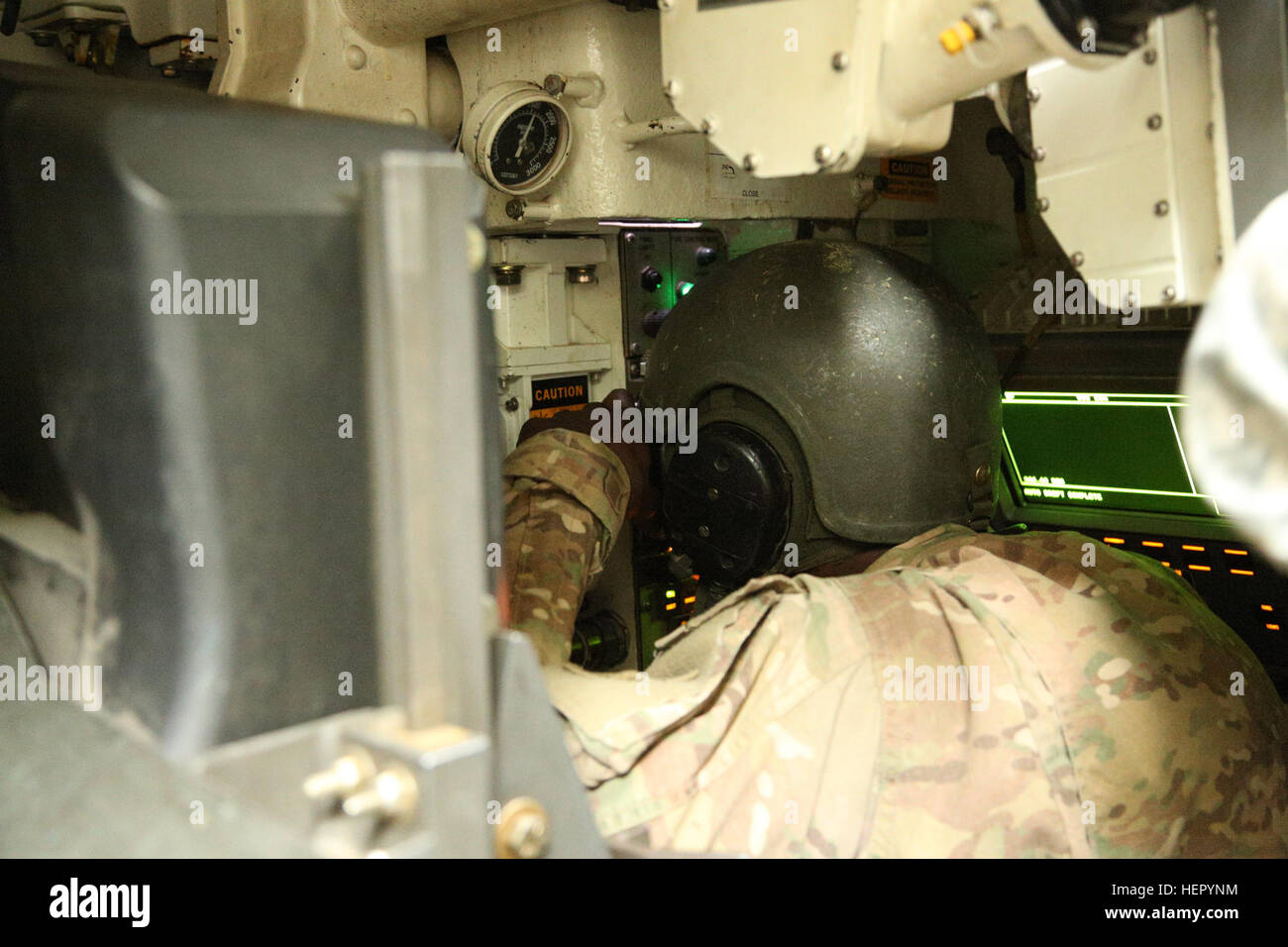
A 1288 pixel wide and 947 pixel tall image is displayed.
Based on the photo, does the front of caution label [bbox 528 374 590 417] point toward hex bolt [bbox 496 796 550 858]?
yes

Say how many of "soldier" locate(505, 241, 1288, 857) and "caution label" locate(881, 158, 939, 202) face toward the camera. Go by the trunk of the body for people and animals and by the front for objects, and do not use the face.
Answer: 1

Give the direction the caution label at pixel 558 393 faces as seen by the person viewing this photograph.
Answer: facing the viewer

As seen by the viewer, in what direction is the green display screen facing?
toward the camera

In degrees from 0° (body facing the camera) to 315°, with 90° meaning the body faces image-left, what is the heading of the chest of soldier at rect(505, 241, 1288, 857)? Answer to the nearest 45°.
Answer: approximately 135°

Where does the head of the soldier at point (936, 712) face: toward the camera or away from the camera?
away from the camera

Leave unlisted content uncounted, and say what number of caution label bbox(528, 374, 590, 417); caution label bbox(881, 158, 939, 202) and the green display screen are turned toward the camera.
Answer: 3

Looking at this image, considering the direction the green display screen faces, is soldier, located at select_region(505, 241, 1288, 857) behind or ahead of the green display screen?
ahead

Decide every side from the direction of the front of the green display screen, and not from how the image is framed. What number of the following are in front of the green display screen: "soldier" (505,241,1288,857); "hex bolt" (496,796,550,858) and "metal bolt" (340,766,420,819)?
3

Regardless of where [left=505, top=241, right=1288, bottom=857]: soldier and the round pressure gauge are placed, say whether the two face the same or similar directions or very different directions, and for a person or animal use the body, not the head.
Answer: very different directions

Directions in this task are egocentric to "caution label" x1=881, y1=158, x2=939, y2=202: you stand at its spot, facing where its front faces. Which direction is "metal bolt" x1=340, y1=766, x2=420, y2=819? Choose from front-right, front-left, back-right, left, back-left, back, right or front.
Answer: front

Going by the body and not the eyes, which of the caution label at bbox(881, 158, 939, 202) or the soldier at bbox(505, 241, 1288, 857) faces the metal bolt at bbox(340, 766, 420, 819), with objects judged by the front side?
the caution label

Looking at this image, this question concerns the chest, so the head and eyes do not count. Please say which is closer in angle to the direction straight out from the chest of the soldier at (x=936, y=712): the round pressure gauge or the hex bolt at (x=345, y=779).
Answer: the round pressure gauge

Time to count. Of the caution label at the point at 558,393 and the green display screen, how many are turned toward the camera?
2
